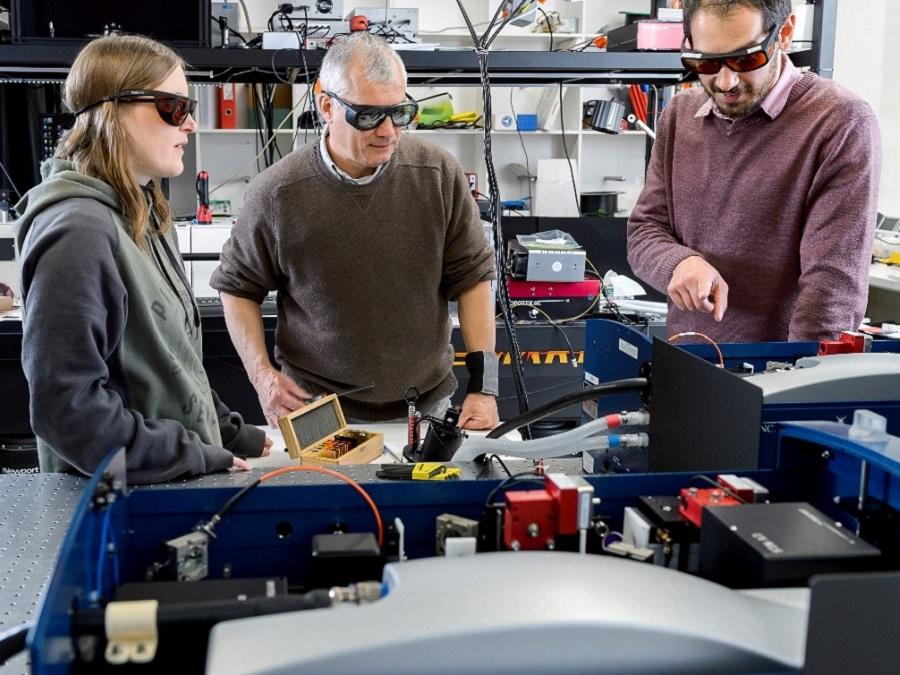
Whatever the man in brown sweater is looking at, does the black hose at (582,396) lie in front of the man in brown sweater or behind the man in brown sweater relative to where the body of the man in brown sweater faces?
in front

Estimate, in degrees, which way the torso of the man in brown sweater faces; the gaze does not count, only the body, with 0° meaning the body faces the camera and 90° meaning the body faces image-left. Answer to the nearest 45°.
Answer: approximately 0°

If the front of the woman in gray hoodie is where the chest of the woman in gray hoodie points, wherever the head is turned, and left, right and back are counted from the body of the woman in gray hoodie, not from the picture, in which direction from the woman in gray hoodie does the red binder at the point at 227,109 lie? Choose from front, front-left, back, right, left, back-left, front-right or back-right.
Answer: left

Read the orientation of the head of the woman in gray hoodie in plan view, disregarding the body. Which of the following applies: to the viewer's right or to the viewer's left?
to the viewer's right

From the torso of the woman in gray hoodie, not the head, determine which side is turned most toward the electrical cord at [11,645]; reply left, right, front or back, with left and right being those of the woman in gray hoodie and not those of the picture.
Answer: right

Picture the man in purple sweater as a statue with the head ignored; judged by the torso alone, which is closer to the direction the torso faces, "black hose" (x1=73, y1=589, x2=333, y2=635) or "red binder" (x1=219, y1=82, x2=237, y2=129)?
the black hose

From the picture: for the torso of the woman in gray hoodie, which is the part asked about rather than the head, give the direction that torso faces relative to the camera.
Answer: to the viewer's right

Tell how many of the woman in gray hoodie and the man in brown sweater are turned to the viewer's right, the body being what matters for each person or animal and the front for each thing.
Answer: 1

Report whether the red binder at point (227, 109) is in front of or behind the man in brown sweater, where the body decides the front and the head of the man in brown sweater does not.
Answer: behind

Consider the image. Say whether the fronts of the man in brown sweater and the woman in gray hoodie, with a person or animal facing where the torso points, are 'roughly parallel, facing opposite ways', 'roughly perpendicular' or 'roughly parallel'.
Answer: roughly perpendicular
